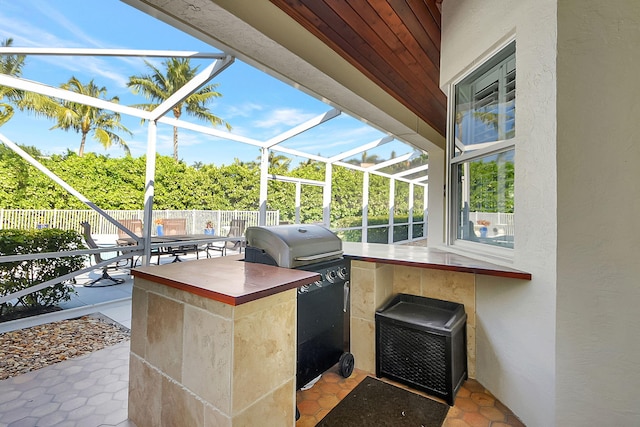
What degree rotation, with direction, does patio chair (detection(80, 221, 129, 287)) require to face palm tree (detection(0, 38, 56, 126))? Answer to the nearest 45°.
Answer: approximately 90° to its left

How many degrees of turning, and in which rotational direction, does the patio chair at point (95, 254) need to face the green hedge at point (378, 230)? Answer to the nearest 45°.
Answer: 0° — it already faces it

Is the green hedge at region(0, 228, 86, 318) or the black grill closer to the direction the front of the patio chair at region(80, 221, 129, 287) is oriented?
the black grill

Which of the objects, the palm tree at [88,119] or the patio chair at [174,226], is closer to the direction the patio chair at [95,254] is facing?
the patio chair

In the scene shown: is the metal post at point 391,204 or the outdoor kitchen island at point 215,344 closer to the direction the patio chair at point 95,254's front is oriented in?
the metal post

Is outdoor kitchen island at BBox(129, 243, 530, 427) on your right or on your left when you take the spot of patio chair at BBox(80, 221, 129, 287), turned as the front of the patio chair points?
on your right

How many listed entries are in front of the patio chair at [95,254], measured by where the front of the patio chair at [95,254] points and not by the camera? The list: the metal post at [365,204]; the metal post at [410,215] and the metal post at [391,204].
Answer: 3

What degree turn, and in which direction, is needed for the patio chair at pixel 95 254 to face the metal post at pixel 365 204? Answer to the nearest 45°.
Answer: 0° — it already faces it

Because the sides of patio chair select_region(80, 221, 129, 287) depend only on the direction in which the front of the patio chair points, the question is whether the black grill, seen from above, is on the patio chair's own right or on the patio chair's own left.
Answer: on the patio chair's own right

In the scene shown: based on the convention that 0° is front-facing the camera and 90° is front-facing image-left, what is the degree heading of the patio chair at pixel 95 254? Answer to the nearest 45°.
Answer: approximately 270°

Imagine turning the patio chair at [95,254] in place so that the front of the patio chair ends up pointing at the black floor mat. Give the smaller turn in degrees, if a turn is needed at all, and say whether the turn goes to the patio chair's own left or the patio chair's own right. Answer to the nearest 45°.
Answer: approximately 90° to the patio chair's own right
